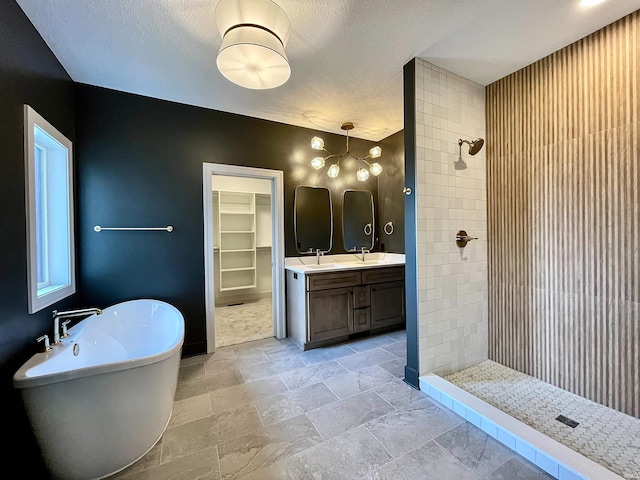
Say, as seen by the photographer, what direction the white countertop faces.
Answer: facing the viewer and to the right of the viewer

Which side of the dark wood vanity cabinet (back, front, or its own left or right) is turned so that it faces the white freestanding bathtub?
right

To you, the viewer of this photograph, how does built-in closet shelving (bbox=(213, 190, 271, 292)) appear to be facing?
facing the viewer

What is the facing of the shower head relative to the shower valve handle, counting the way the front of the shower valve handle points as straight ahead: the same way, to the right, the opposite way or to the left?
the same way

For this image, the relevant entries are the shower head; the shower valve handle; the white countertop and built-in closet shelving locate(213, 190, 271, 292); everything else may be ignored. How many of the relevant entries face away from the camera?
0

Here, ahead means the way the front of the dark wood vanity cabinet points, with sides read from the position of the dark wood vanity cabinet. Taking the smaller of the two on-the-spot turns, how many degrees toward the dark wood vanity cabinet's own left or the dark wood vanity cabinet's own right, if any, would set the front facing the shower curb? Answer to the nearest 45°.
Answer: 0° — it already faces it

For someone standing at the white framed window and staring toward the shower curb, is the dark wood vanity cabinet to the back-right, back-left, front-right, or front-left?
front-left

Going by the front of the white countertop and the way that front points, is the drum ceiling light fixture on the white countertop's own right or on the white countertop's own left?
on the white countertop's own right

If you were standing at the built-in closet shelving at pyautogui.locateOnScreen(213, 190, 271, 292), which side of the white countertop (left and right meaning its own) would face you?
back

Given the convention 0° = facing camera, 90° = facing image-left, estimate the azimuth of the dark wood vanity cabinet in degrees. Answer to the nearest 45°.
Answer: approximately 315°
